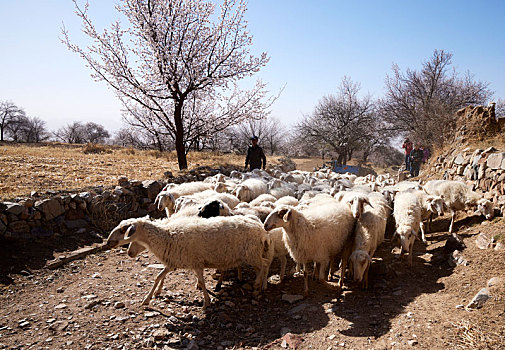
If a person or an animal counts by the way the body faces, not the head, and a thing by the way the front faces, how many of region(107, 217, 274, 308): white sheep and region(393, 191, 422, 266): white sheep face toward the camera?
1

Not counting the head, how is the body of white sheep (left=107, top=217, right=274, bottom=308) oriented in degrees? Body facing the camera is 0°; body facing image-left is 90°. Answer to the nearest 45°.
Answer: approximately 90°

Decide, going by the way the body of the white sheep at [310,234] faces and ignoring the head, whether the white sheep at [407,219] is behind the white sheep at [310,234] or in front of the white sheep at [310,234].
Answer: behind

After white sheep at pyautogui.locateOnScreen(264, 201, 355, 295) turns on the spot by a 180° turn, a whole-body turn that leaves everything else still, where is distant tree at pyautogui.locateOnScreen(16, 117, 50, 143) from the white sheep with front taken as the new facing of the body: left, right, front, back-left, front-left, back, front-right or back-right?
left

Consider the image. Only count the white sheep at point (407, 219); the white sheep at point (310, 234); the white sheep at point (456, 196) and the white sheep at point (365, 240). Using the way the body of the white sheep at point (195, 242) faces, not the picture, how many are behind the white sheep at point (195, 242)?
4

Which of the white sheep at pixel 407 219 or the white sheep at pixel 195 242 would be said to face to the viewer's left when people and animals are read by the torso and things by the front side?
the white sheep at pixel 195 242

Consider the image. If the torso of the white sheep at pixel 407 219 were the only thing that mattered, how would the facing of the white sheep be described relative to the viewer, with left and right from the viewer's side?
facing the viewer

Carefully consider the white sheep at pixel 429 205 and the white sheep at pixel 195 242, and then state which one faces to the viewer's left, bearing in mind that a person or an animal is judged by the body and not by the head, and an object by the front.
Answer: the white sheep at pixel 195 242

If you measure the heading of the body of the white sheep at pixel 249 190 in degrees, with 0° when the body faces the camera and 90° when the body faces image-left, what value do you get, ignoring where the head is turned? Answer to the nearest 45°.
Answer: approximately 45°

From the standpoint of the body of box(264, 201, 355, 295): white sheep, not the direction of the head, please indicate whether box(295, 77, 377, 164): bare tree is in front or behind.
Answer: behind

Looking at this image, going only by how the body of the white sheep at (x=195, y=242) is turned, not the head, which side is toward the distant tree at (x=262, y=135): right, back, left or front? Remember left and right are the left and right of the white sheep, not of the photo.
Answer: right

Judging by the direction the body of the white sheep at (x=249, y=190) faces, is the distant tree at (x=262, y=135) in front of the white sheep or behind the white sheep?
behind
